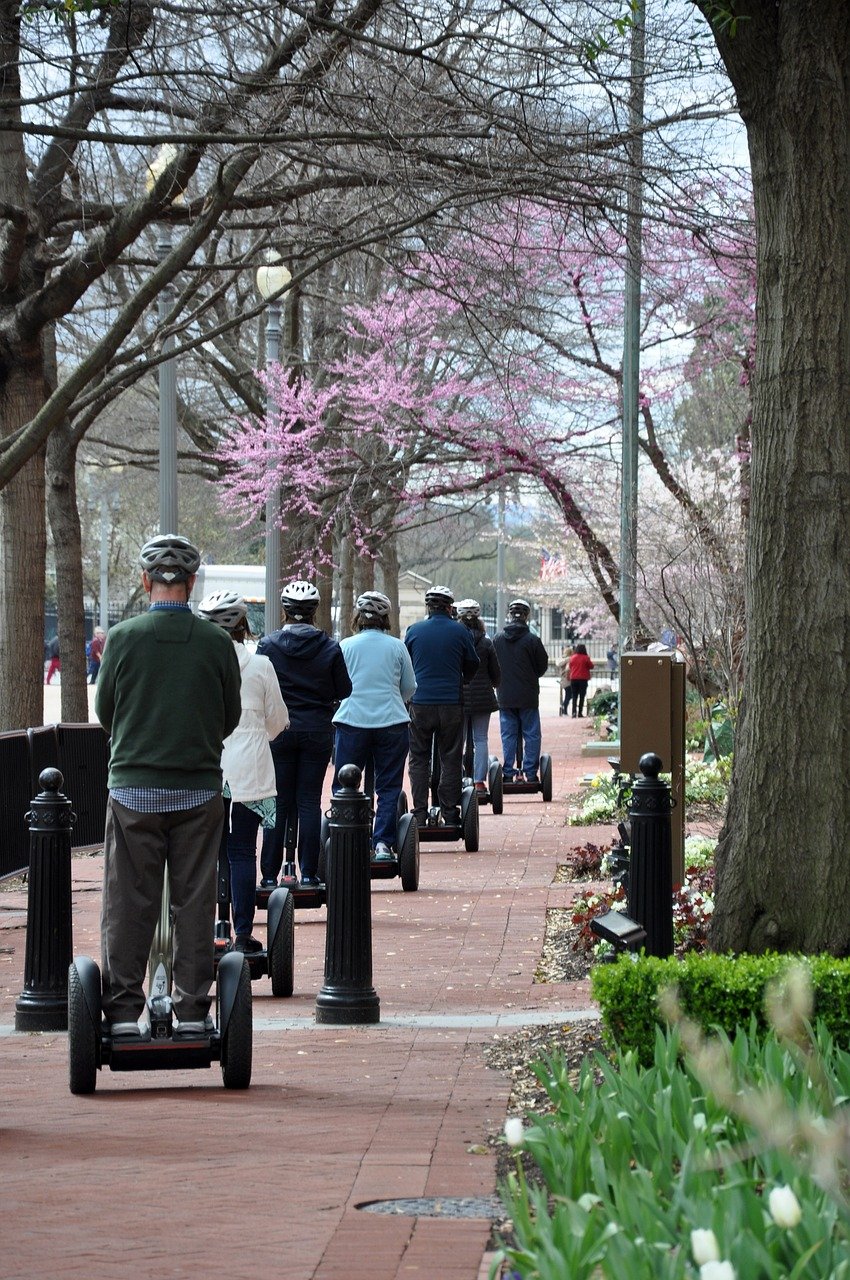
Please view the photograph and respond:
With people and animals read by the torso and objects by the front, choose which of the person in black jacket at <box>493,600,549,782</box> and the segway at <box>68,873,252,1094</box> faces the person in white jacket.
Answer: the segway

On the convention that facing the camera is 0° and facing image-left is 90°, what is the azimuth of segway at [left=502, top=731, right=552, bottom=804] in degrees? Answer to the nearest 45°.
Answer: approximately 180°

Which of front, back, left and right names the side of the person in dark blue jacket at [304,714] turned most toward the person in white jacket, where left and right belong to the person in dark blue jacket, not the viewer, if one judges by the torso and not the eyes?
back

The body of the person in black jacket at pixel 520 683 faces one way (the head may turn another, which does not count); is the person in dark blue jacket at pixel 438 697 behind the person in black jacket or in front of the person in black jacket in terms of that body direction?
behind

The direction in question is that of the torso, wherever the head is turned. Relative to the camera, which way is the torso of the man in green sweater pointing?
away from the camera

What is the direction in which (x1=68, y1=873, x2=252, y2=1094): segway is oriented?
away from the camera

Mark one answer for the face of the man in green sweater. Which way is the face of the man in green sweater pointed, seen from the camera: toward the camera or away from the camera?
away from the camera

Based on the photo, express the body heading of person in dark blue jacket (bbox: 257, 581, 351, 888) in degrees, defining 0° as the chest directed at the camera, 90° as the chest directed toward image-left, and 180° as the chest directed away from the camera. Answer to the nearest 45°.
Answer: approximately 180°

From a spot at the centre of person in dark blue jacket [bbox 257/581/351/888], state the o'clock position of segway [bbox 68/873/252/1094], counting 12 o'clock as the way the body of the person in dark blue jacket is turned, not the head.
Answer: The segway is roughly at 6 o'clock from the person in dark blue jacket.

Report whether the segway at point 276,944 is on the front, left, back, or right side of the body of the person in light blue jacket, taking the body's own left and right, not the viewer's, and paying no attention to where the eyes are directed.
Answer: back

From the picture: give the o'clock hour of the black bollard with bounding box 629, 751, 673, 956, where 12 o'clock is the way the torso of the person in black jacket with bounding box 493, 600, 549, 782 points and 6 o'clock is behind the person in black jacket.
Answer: The black bollard is roughly at 6 o'clock from the person in black jacket.

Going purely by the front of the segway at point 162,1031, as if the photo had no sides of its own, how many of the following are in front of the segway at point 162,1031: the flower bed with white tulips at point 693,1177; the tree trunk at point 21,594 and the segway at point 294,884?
2

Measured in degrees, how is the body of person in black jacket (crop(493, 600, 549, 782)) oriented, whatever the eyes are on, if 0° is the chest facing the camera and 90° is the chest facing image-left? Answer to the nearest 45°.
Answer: approximately 180°

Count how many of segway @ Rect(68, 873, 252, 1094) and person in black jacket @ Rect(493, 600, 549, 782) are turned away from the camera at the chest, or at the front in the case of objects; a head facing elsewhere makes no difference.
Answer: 2

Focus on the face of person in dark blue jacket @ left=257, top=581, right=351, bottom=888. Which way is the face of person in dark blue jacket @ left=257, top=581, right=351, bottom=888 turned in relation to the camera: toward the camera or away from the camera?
away from the camera

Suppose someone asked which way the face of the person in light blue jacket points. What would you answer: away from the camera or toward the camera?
away from the camera

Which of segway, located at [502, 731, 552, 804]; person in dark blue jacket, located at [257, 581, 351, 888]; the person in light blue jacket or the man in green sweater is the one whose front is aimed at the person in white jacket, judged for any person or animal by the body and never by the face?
the man in green sweater

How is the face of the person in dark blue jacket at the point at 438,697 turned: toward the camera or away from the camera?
away from the camera

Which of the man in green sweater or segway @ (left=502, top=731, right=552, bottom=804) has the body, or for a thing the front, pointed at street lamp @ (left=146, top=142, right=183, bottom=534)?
the man in green sweater
